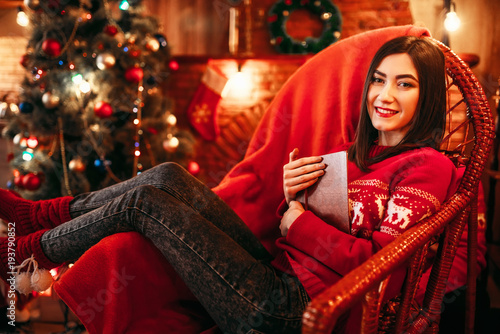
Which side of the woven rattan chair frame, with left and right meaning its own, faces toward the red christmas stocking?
right

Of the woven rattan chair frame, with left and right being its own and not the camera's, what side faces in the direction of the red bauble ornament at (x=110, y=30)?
right

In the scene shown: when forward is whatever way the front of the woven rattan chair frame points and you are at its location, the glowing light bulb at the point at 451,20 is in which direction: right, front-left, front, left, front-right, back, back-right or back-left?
back-right

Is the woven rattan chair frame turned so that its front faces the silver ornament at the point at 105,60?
no

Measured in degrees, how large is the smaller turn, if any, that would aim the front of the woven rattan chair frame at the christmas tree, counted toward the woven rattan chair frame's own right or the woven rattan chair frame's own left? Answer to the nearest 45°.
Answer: approximately 90° to the woven rattan chair frame's own right

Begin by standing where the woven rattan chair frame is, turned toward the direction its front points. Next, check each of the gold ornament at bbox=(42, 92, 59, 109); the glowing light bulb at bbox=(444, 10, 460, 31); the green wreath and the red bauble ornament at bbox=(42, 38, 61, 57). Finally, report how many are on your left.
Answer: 0

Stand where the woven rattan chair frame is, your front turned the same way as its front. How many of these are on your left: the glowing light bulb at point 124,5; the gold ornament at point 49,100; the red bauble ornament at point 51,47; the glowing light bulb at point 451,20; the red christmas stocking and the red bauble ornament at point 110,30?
0

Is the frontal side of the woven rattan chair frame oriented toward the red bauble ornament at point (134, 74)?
no

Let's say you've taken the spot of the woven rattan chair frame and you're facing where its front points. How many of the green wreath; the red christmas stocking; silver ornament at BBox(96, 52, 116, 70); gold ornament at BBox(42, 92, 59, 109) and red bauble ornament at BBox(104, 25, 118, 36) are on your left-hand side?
0

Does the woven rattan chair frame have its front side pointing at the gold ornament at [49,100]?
no

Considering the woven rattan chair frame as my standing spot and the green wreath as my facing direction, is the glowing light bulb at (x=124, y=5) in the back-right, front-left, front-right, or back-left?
front-left

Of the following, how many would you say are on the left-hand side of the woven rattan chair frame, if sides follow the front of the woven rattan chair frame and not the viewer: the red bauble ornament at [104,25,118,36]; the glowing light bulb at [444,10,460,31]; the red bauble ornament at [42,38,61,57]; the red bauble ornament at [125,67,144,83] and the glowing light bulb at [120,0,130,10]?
0

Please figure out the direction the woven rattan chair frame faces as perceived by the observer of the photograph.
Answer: facing the viewer and to the left of the viewer

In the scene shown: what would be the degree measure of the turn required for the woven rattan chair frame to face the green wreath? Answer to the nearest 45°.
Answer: approximately 135° to its right

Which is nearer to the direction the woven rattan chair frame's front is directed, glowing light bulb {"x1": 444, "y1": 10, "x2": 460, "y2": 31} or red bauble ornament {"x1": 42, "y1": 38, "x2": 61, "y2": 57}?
the red bauble ornament
